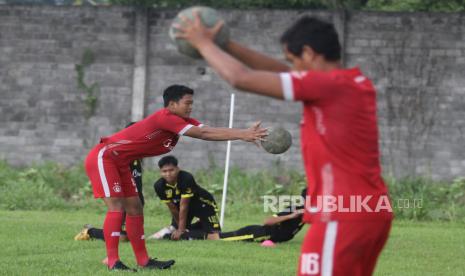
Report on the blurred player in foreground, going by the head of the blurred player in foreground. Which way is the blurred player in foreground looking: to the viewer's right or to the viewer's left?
to the viewer's left

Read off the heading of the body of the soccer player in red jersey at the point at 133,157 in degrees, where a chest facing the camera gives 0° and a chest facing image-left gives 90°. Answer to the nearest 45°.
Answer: approximately 270°

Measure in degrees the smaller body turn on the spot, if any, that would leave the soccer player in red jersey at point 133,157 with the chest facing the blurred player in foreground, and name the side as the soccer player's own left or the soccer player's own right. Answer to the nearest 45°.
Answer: approximately 90° to the soccer player's own right

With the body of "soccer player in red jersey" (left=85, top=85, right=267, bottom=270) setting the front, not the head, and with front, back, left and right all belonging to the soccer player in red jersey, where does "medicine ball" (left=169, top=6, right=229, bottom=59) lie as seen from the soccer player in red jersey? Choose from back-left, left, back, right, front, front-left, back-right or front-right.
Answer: right
